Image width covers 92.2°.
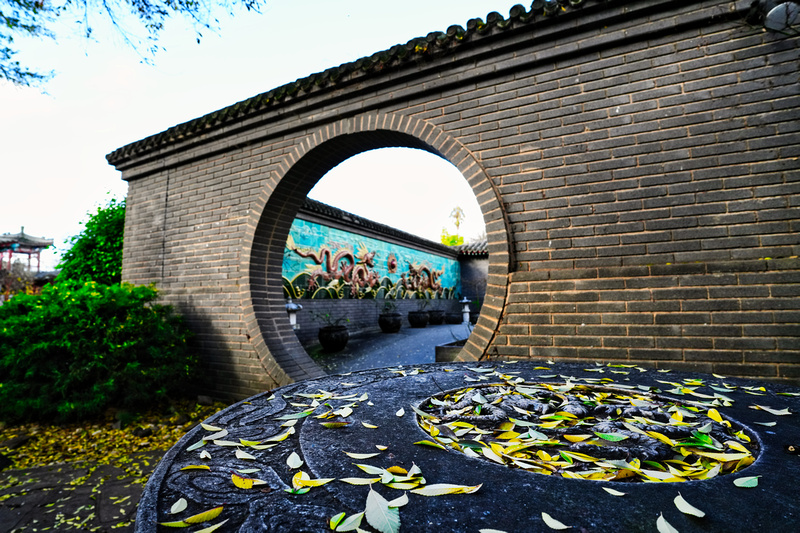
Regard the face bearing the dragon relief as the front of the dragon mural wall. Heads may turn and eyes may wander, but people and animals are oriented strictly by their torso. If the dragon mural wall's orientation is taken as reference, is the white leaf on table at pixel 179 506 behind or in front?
in front

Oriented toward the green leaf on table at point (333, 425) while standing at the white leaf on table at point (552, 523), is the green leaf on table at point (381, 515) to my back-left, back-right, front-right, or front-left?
front-left

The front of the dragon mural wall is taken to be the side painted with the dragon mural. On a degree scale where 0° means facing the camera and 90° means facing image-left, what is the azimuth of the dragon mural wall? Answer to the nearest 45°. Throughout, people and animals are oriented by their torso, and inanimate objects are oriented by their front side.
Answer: approximately 315°

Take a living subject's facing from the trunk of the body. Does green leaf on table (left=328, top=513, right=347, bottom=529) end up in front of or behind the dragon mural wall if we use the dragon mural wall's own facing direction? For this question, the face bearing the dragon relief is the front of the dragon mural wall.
in front

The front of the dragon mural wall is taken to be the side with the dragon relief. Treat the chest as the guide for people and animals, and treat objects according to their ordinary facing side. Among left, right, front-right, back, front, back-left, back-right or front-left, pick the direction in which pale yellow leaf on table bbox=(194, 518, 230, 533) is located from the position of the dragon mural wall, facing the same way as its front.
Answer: front-right

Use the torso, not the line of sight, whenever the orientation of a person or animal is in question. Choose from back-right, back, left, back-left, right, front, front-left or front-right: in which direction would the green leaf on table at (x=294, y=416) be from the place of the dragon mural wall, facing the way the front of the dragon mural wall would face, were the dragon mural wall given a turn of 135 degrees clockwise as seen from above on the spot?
left

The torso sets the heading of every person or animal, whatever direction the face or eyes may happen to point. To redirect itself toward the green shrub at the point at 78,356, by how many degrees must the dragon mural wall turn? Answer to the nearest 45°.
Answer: approximately 90° to its right

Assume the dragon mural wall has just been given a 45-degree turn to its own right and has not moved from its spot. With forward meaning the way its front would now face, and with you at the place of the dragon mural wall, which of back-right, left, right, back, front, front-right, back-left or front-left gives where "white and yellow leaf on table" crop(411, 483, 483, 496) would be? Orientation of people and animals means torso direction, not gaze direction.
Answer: front

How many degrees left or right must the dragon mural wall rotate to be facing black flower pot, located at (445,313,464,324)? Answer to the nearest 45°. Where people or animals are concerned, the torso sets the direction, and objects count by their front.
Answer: approximately 90° to its left

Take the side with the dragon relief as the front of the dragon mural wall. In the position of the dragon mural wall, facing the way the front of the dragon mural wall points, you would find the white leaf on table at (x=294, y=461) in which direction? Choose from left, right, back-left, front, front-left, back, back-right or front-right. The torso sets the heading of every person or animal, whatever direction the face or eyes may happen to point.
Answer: front-right

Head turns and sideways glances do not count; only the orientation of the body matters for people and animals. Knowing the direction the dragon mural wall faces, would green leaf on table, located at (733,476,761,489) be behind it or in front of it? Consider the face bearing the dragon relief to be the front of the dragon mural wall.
in front

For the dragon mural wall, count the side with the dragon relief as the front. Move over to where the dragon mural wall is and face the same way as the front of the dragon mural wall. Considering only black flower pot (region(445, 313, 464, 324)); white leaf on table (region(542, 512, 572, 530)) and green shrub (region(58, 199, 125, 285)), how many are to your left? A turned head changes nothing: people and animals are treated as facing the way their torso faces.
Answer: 1
